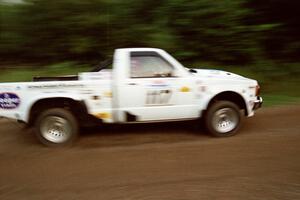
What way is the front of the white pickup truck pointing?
to the viewer's right
